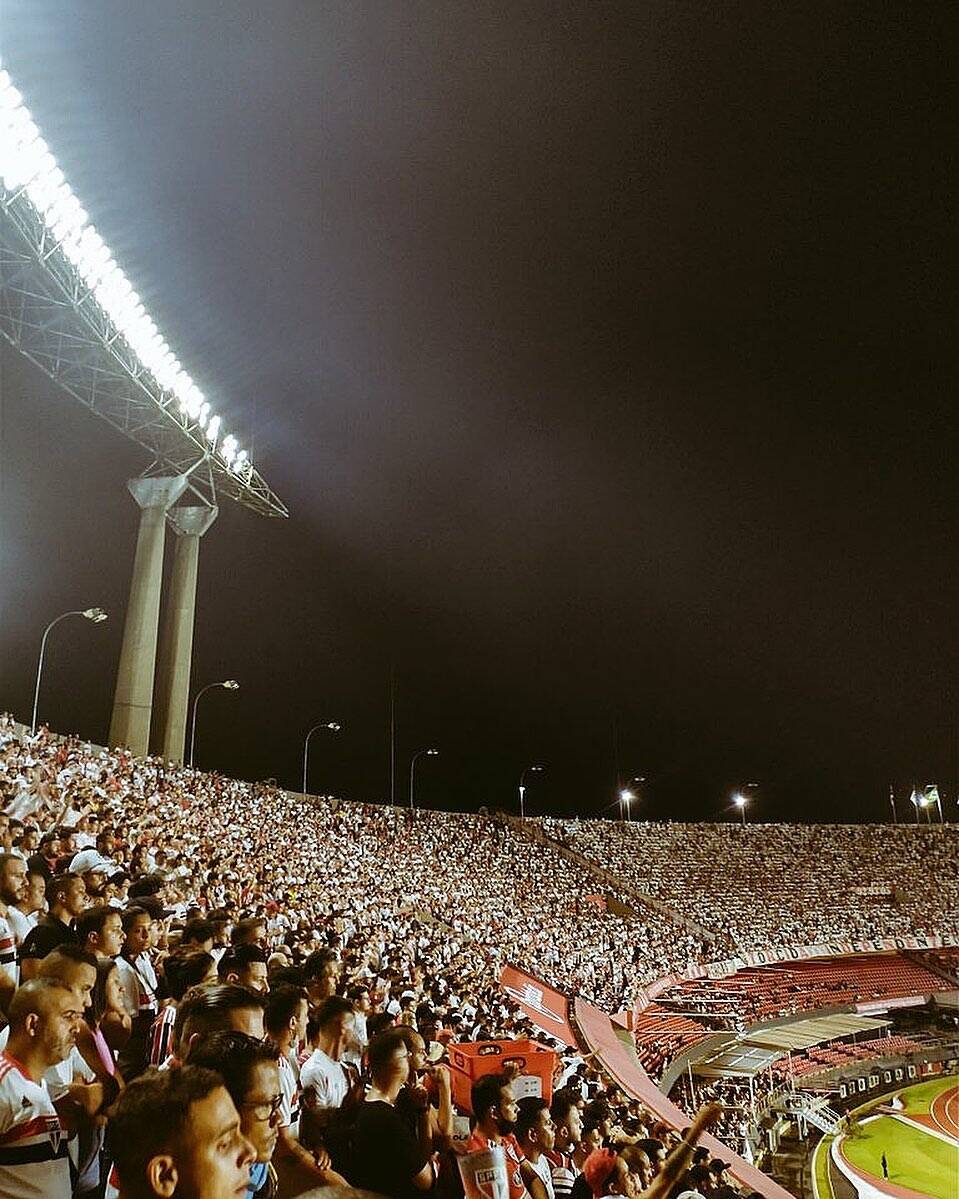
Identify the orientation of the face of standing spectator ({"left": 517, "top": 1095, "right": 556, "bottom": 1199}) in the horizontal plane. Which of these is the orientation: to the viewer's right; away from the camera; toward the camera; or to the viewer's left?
to the viewer's right

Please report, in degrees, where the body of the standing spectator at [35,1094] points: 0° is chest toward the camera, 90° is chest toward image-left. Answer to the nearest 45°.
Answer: approximately 315°

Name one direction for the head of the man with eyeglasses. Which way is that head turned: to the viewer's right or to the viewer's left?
to the viewer's right

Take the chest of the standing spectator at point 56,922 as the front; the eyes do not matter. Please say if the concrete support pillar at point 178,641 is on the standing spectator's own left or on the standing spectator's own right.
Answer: on the standing spectator's own left

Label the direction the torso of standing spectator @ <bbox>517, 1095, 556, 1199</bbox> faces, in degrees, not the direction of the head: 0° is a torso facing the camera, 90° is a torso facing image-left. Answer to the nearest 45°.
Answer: approximately 270°

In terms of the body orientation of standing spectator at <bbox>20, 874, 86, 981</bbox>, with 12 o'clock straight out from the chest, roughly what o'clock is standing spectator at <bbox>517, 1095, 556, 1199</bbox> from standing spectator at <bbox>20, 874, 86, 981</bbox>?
standing spectator at <bbox>517, 1095, 556, 1199</bbox> is roughly at 1 o'clock from standing spectator at <bbox>20, 874, 86, 981</bbox>.

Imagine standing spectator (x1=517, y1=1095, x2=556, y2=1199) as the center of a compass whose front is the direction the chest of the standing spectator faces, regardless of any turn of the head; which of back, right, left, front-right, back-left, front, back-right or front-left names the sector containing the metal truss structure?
back-left

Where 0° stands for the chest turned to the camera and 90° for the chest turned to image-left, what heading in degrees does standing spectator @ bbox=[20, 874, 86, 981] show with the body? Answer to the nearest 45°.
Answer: approximately 270°

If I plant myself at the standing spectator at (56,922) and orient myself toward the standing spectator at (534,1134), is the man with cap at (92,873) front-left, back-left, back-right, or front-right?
back-left
